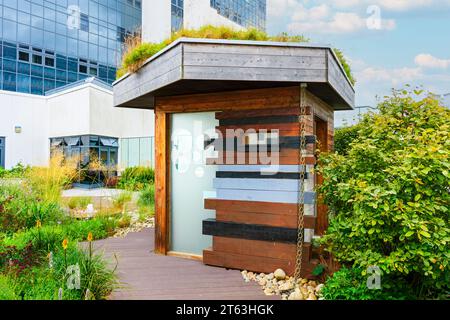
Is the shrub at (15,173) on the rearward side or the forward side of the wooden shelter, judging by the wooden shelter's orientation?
on the rearward side

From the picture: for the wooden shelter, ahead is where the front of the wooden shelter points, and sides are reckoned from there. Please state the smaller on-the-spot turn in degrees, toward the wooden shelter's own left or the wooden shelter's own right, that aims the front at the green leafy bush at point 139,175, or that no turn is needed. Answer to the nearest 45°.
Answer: approximately 180°

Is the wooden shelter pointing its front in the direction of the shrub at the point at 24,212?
no

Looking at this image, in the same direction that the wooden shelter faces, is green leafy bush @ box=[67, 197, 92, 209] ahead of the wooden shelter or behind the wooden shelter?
behind

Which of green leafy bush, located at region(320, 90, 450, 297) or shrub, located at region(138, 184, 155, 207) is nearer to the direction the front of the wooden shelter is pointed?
the green leafy bush

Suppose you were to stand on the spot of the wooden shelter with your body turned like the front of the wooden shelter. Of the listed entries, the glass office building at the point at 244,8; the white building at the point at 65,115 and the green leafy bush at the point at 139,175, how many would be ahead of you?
0

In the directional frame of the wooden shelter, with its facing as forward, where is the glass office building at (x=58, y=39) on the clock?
The glass office building is roughly at 5 o'clock from the wooden shelter.

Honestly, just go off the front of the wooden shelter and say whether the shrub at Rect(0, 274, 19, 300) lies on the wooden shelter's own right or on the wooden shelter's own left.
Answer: on the wooden shelter's own right

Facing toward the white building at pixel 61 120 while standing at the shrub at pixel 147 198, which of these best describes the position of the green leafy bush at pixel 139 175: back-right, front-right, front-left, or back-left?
front-right

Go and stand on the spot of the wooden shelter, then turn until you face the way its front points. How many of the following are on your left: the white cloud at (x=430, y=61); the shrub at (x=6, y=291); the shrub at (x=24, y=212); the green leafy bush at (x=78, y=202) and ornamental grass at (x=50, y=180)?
1

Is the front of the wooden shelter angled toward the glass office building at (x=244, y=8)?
no

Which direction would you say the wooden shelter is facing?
toward the camera

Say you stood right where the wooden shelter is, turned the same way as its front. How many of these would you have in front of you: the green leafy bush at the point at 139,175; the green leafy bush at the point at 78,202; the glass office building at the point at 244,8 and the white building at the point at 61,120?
0

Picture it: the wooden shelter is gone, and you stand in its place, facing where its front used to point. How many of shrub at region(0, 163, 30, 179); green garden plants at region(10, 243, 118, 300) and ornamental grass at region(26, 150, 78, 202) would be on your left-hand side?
0

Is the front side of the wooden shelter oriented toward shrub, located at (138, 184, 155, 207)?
no

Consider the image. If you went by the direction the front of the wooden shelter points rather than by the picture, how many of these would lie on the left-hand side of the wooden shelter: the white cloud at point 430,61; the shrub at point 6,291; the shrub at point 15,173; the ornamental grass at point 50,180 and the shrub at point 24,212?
1
